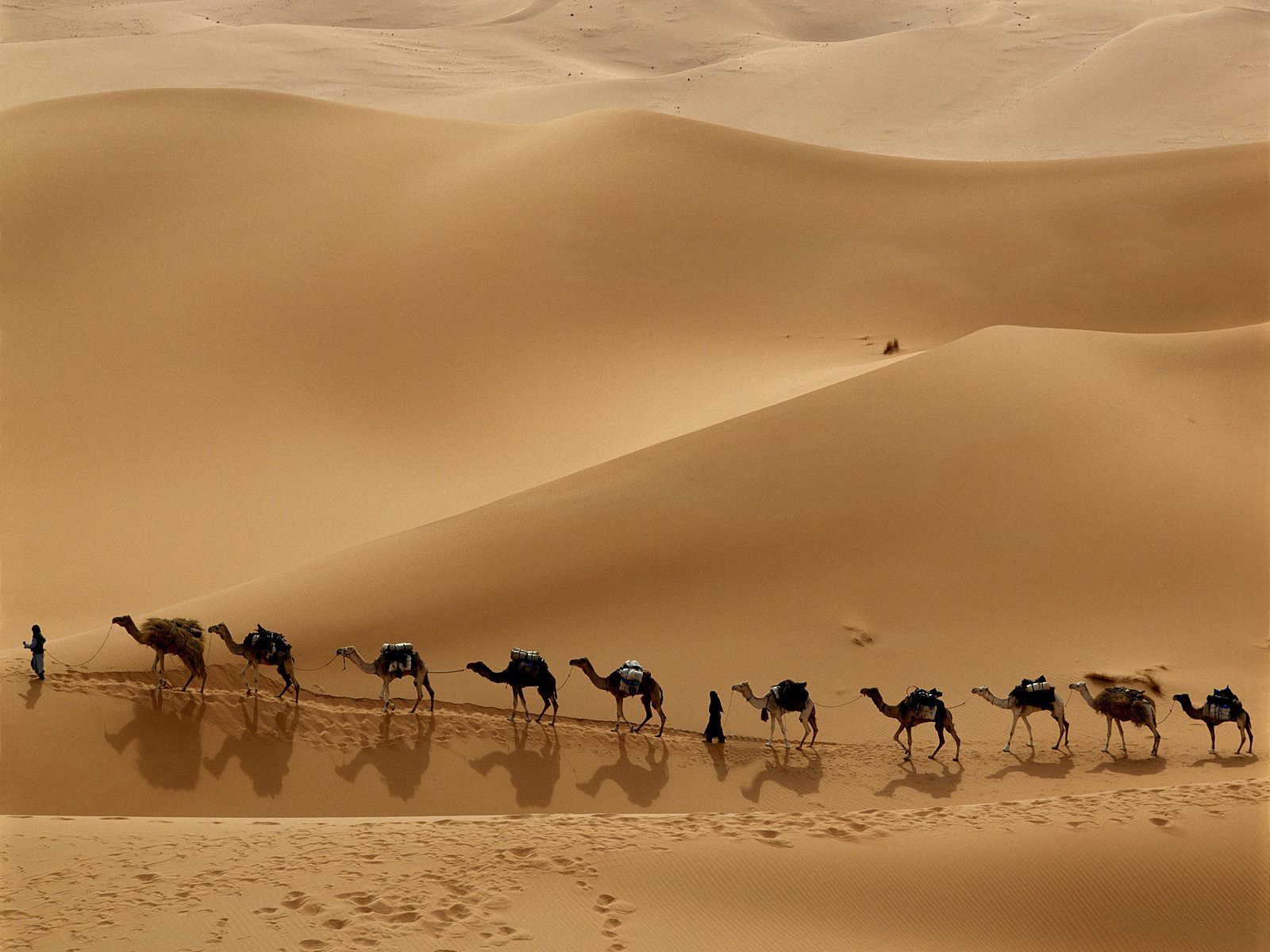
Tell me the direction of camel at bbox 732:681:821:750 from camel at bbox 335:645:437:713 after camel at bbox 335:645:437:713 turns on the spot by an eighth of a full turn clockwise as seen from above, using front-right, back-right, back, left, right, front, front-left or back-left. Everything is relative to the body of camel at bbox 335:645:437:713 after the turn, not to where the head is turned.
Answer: back-right

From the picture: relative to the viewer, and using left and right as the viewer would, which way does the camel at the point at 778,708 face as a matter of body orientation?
facing to the left of the viewer

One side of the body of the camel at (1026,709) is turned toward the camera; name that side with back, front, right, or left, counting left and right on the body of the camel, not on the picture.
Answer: left

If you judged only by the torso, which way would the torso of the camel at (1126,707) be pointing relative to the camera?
to the viewer's left

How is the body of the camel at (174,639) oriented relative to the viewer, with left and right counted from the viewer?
facing to the left of the viewer

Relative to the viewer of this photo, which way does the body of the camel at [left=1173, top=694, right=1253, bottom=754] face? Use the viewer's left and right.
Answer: facing to the left of the viewer

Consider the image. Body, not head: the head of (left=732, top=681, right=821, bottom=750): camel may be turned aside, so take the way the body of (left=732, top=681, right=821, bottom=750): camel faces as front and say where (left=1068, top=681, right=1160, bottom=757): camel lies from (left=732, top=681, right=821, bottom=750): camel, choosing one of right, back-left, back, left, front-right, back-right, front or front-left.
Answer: back

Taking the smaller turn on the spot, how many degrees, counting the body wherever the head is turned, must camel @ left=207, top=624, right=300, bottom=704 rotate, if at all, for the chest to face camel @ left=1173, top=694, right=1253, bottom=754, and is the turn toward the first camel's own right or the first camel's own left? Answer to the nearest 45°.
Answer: approximately 180°

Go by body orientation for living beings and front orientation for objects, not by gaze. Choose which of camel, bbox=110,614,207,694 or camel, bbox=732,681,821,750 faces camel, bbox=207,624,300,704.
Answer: camel, bbox=732,681,821,750

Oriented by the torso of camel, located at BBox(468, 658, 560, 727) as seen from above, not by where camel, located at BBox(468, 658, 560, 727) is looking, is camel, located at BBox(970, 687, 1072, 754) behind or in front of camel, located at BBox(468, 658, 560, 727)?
behind

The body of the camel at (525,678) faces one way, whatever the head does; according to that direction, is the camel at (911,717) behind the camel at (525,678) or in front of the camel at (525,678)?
behind

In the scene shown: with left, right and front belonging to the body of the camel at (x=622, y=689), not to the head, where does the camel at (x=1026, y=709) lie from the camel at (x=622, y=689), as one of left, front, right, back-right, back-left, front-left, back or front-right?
back

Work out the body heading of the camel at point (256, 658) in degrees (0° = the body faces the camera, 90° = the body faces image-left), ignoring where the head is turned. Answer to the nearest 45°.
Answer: approximately 90°

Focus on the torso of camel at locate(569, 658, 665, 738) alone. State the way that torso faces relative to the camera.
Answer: to the viewer's left

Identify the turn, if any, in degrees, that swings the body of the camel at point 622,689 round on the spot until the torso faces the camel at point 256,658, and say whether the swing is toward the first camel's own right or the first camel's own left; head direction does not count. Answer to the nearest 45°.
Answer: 0° — it already faces it

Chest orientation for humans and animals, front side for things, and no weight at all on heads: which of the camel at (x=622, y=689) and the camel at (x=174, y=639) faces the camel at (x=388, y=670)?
the camel at (x=622, y=689)

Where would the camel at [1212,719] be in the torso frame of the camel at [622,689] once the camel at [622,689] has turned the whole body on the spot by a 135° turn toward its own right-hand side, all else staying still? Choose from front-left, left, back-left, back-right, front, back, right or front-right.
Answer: front-right

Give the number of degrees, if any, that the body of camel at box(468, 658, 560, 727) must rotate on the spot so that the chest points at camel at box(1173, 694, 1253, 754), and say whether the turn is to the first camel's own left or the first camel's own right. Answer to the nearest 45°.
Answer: approximately 180°

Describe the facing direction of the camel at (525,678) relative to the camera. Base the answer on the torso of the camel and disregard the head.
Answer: to the viewer's left
